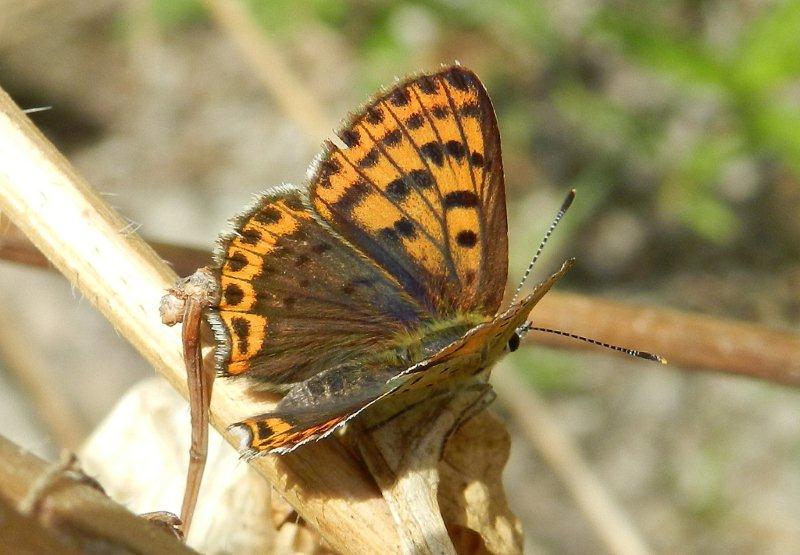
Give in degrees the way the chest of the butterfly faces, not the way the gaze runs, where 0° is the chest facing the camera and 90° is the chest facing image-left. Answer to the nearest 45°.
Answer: approximately 270°

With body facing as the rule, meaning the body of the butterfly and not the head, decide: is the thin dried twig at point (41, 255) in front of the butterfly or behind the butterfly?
behind

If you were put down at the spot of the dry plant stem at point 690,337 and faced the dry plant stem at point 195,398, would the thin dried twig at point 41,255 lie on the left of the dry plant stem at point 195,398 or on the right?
right

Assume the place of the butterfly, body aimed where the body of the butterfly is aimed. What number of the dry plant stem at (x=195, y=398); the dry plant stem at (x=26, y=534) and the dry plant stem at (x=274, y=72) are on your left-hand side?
1

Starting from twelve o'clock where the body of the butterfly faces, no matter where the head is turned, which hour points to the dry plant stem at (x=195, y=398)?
The dry plant stem is roughly at 6 o'clock from the butterfly.

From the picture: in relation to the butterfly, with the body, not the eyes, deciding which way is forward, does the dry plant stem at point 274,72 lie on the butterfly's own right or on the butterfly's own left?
on the butterfly's own left

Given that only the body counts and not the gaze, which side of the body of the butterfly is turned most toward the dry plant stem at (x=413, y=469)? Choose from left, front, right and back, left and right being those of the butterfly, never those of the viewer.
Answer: right
